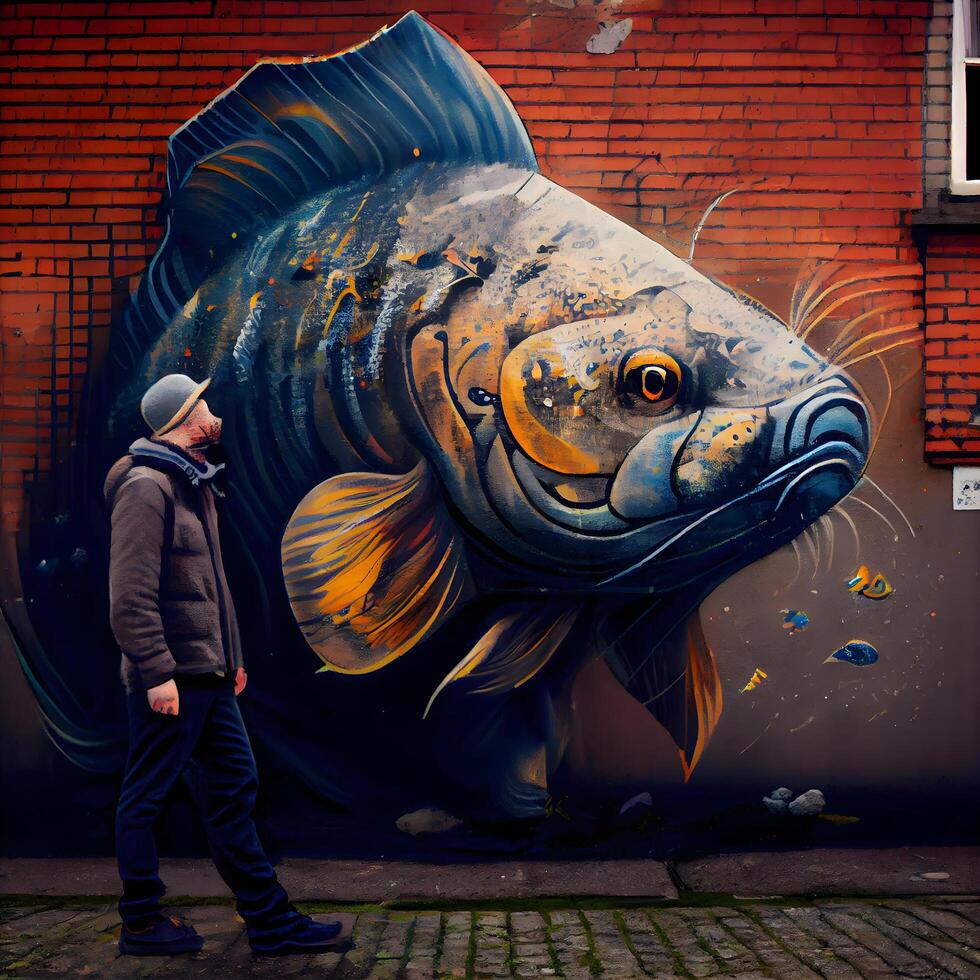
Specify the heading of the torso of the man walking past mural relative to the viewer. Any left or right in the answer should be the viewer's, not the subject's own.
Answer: facing to the right of the viewer

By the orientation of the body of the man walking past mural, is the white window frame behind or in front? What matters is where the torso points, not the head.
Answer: in front

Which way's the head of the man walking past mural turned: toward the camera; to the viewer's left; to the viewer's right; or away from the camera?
to the viewer's right
